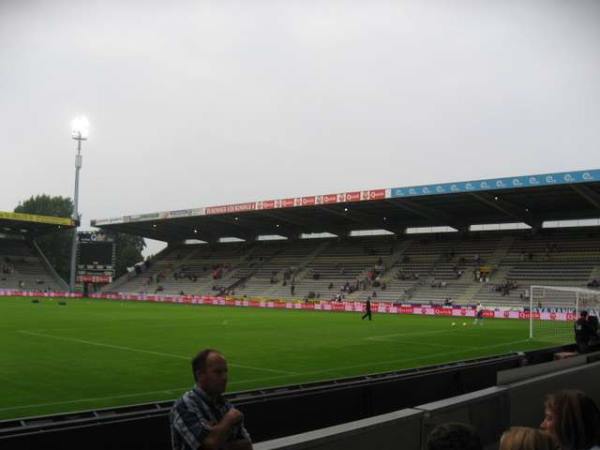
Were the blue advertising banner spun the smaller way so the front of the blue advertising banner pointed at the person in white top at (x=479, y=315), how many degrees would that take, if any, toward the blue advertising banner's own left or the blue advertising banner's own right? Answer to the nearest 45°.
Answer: approximately 45° to the blue advertising banner's own left

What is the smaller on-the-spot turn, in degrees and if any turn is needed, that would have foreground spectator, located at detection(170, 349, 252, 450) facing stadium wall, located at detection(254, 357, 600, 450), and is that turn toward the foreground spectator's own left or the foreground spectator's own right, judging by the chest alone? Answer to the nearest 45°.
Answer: approximately 90° to the foreground spectator's own left

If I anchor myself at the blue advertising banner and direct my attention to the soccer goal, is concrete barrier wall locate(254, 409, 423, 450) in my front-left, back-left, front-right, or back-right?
front-right

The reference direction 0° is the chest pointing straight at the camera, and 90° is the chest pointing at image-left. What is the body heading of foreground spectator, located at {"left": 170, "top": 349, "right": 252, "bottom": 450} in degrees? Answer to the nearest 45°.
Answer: approximately 315°

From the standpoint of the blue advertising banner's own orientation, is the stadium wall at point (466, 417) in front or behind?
in front

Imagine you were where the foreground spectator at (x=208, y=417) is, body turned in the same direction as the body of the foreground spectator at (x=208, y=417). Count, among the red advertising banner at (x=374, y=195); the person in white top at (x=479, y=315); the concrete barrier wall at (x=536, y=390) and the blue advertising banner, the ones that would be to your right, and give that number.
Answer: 0

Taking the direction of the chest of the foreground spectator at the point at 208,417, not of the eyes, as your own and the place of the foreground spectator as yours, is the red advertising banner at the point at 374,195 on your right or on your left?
on your left

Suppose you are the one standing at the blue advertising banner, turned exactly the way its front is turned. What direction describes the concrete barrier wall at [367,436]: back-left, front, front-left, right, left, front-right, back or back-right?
front-left

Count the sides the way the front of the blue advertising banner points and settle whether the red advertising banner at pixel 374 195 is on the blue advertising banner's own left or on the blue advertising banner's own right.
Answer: on the blue advertising banner's own right

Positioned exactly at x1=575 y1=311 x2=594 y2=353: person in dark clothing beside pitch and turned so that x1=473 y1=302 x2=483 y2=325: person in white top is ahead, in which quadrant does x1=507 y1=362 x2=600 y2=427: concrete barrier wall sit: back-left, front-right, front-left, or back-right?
back-left
